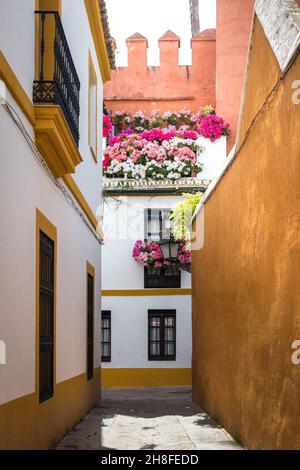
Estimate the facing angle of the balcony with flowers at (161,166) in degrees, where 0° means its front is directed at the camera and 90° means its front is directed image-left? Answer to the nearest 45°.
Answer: approximately 0°

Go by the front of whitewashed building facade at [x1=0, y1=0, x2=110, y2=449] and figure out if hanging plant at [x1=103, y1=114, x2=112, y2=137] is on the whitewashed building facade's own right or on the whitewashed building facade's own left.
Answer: on the whitewashed building facade's own left

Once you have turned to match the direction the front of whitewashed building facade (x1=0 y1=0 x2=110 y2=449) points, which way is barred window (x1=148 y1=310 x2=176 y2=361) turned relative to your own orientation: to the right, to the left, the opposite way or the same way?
to the right

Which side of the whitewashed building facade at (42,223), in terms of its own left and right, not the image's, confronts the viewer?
right

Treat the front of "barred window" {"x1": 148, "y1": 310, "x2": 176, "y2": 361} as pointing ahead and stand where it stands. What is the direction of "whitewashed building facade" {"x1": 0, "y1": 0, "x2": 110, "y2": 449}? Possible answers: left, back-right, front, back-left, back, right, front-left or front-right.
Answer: front

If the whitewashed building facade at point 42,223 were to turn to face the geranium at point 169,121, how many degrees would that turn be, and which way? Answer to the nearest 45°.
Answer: approximately 90° to its left

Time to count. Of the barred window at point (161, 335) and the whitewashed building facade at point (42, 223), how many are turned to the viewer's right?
1

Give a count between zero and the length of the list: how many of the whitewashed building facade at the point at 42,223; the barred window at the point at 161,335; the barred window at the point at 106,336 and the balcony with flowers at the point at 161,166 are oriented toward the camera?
3
